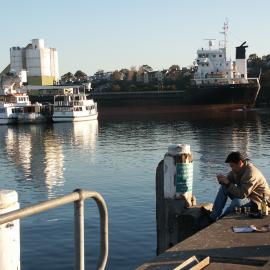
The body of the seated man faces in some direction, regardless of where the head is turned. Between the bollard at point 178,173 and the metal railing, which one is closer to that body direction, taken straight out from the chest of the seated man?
the bollard

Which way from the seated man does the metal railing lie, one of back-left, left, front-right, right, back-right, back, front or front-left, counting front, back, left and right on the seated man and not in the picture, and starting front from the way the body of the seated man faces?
left

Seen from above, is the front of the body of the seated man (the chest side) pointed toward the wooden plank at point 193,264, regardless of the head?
no

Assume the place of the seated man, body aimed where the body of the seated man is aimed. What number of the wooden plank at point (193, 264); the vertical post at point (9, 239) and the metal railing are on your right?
0

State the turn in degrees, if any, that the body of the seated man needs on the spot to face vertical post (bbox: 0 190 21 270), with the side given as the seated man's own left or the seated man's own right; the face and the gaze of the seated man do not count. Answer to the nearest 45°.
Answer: approximately 90° to the seated man's own left

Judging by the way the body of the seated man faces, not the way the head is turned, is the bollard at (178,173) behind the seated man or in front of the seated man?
in front

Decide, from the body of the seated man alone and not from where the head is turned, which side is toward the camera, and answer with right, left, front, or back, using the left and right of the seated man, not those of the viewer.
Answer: left

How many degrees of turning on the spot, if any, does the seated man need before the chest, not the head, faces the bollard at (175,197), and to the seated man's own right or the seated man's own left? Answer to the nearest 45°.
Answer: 0° — they already face it
